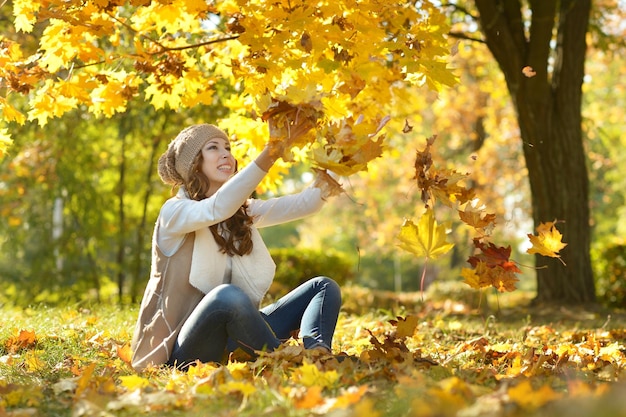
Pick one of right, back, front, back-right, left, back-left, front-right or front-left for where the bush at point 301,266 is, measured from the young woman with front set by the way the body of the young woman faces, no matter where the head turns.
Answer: back-left

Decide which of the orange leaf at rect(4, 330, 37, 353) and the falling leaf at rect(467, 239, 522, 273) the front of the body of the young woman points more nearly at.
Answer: the falling leaf

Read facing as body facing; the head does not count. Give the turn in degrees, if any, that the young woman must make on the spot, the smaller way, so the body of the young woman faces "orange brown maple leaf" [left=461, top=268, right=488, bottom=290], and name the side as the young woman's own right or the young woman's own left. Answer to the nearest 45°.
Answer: approximately 45° to the young woman's own left

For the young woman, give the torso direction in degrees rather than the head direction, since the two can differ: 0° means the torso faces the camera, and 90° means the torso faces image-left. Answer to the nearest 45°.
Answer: approximately 315°

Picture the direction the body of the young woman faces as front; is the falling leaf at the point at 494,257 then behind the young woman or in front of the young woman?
in front

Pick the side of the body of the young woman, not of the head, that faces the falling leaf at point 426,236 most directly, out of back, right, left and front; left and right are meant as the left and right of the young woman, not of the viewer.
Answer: front

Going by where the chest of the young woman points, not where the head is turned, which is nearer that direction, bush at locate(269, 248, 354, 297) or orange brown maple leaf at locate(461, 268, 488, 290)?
the orange brown maple leaf

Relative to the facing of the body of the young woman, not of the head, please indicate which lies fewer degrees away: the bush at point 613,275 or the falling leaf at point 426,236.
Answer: the falling leaf

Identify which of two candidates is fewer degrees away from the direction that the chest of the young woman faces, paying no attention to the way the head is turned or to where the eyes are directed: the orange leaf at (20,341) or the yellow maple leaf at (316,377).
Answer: the yellow maple leaf

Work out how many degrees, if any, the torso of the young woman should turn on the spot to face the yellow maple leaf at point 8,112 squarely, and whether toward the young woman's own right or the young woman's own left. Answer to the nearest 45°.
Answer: approximately 180°

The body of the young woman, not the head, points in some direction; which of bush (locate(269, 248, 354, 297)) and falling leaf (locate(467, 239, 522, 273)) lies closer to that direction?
the falling leaf

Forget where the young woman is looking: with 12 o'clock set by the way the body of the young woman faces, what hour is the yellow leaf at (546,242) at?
The yellow leaf is roughly at 11 o'clock from the young woman.

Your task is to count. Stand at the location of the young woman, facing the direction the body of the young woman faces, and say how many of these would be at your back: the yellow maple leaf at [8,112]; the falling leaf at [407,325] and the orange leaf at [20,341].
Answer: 2

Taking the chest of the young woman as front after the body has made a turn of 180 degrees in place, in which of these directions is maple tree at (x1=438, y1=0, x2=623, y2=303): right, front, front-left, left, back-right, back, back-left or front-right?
right
